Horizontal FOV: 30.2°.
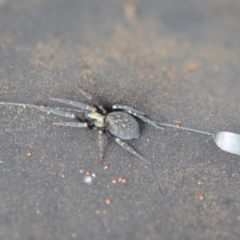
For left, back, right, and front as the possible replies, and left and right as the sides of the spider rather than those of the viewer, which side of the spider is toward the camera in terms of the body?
left

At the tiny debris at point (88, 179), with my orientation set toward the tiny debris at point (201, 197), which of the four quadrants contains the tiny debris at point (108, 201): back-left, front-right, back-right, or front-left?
front-right
